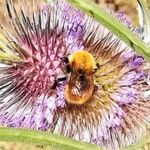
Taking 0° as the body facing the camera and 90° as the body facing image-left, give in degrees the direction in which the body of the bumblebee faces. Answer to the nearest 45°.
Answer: approximately 180°
